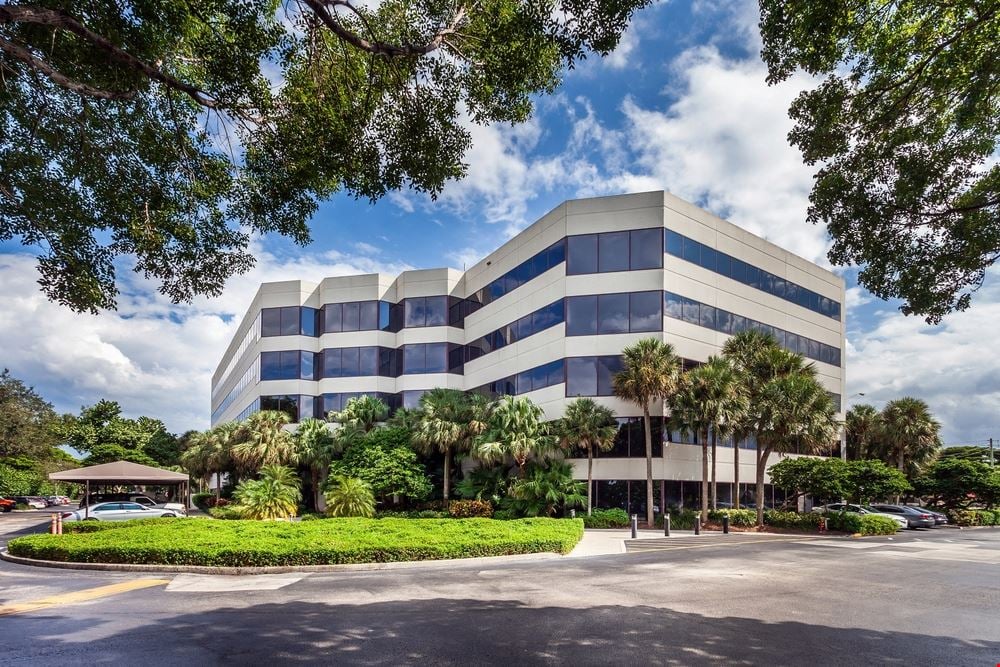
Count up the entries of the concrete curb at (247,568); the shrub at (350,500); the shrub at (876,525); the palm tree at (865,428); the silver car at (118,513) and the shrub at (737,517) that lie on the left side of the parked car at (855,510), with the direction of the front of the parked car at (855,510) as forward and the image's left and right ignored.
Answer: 1

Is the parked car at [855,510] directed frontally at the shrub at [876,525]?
no

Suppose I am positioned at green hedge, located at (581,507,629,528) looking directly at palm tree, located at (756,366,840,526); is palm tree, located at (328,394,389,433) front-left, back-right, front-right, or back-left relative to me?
back-left

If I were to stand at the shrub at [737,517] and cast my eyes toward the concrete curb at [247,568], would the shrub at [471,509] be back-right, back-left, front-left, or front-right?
front-right
